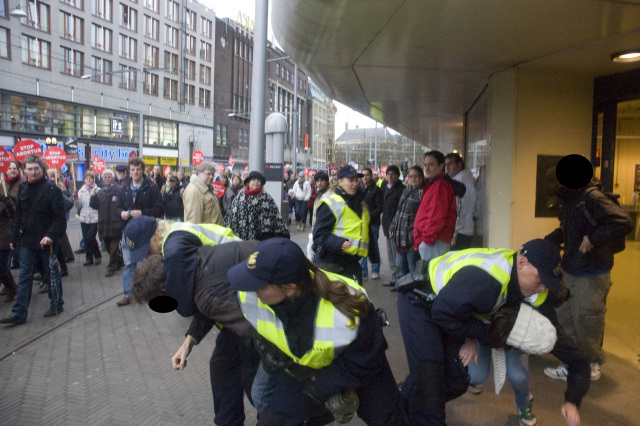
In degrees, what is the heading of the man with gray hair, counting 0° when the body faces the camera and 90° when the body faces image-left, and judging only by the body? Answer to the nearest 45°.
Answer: approximately 315°

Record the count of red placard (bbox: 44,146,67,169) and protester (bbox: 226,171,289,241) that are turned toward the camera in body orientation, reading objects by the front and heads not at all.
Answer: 2

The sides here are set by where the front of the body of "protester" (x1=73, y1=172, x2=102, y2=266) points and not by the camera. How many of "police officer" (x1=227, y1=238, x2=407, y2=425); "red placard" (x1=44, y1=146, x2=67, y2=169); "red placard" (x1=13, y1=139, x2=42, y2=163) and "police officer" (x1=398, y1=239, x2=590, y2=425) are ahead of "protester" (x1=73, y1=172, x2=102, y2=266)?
2

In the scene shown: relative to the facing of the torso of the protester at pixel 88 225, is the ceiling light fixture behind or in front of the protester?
in front

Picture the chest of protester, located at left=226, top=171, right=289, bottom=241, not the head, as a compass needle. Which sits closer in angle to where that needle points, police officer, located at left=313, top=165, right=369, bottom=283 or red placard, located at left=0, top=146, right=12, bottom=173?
the police officer
